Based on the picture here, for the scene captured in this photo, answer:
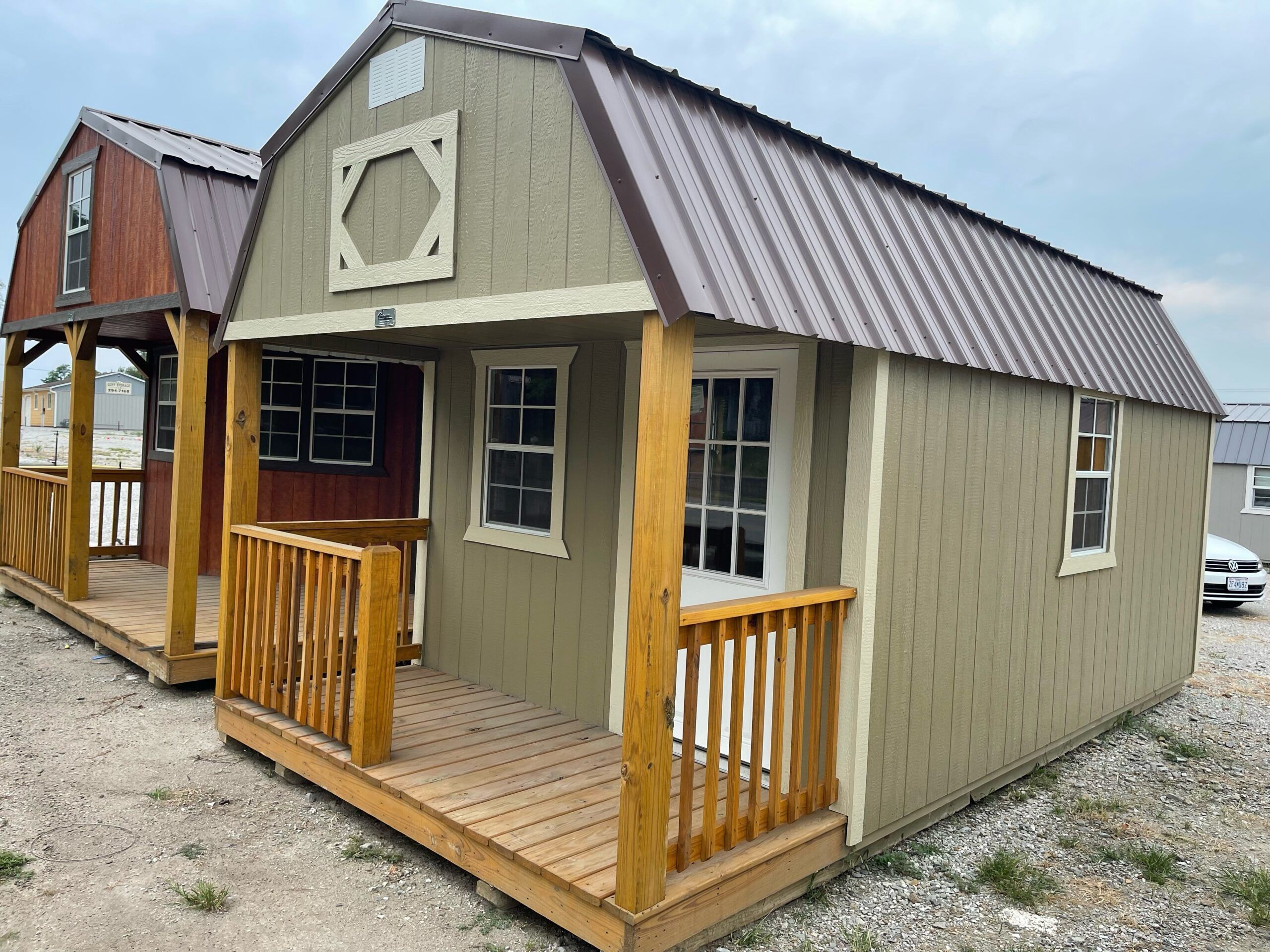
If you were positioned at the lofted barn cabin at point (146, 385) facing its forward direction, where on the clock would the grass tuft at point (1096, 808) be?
The grass tuft is roughly at 9 o'clock from the lofted barn cabin.

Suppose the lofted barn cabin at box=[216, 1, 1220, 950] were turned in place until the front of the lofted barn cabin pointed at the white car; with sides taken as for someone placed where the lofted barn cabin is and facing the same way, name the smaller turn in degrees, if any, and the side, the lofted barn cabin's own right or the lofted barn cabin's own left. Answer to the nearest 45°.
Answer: approximately 180°

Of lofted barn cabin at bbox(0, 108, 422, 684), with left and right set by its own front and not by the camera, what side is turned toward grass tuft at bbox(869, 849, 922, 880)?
left

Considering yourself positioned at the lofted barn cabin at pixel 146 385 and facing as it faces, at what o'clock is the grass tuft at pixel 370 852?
The grass tuft is roughly at 10 o'clock from the lofted barn cabin.

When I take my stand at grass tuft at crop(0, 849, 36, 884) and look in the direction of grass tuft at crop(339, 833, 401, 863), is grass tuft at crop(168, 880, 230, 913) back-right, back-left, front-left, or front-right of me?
front-right

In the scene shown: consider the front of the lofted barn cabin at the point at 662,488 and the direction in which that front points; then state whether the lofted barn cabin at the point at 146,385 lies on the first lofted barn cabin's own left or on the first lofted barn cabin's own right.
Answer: on the first lofted barn cabin's own right

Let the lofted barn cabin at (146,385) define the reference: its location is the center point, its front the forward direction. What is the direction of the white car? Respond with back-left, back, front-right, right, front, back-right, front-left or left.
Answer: back-left

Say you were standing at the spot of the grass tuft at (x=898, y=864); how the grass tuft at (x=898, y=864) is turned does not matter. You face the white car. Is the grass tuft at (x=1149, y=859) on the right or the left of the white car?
right

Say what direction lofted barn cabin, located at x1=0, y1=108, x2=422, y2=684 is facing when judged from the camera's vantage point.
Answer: facing the viewer and to the left of the viewer

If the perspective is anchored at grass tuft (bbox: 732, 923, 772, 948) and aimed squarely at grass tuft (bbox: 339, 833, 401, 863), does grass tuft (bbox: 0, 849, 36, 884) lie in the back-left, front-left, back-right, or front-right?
front-left

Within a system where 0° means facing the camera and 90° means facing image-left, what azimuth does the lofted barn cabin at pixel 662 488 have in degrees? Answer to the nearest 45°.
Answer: approximately 45°

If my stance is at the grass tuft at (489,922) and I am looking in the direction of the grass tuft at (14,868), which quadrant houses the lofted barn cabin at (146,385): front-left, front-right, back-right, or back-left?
front-right

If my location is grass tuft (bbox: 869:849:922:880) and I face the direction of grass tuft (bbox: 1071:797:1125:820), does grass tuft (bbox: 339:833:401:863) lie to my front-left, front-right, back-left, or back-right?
back-left

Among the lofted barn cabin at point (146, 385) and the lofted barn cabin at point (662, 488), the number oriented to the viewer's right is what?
0

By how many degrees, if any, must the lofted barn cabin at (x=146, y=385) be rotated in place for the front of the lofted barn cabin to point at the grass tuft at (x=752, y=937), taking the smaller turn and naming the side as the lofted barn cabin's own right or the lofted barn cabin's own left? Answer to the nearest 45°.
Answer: approximately 45° to the lofted barn cabin's own left
